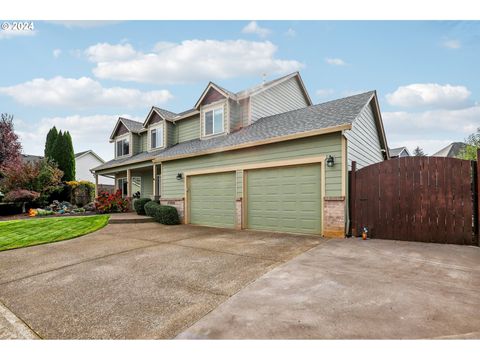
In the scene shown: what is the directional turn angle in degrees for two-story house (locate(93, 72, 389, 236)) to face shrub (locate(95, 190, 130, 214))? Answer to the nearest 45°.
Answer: approximately 90° to its right

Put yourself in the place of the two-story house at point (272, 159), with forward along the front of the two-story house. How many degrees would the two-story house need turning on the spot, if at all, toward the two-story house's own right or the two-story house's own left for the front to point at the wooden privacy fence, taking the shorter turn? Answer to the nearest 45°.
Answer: approximately 90° to the two-story house's own left

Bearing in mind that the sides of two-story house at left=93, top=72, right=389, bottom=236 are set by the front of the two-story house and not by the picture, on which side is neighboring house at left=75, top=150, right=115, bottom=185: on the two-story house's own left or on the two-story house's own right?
on the two-story house's own right

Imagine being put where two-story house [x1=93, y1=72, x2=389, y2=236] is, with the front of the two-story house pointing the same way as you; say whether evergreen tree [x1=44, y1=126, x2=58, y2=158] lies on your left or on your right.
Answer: on your right

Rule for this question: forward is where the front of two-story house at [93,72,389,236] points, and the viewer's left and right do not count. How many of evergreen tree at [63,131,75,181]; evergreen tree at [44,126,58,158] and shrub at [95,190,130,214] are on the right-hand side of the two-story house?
3

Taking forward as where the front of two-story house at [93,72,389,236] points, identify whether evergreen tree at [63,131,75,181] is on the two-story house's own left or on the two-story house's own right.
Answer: on the two-story house's own right
